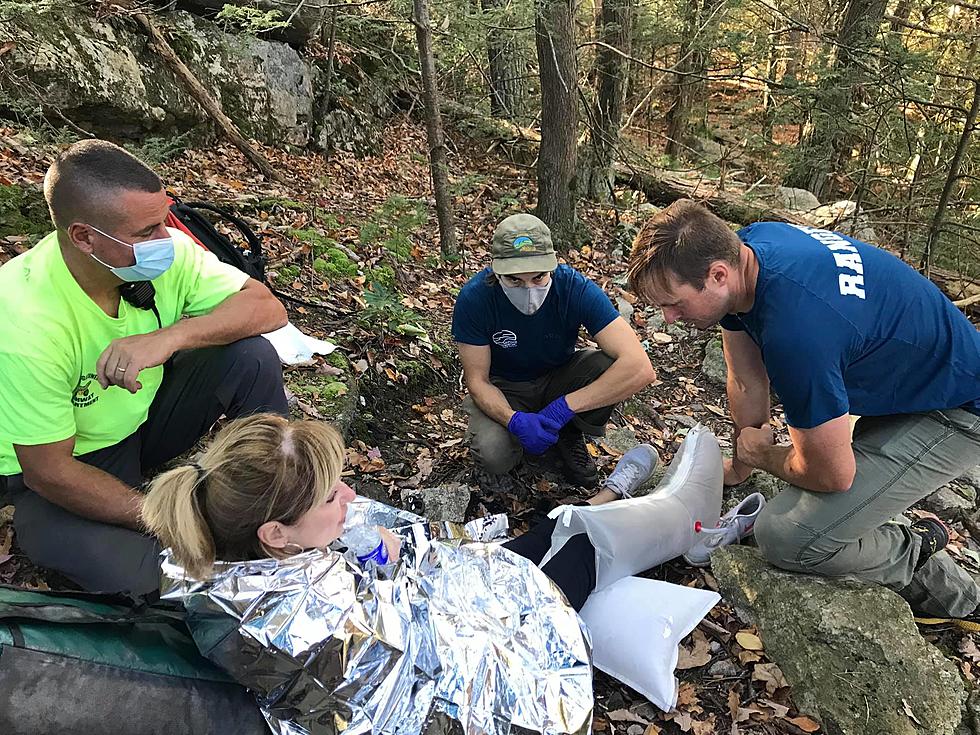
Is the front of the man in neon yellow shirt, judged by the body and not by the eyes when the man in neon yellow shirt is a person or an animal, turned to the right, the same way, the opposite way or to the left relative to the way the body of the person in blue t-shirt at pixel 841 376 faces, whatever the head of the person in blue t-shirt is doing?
the opposite way

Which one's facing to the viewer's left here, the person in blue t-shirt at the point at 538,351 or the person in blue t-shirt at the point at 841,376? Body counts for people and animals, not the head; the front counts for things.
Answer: the person in blue t-shirt at the point at 841,376

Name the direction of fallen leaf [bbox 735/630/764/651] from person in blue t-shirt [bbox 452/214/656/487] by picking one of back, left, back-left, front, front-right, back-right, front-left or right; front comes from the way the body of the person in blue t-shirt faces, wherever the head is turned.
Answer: front-left

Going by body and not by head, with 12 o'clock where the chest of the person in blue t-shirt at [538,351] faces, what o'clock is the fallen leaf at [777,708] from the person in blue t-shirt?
The fallen leaf is roughly at 11 o'clock from the person in blue t-shirt.

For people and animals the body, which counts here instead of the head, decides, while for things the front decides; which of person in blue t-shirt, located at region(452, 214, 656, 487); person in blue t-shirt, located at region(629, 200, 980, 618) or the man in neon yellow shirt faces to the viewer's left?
person in blue t-shirt, located at region(629, 200, 980, 618)

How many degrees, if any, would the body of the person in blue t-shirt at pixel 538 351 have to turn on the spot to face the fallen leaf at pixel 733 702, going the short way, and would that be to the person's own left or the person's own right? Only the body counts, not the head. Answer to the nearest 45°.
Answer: approximately 45° to the person's own left

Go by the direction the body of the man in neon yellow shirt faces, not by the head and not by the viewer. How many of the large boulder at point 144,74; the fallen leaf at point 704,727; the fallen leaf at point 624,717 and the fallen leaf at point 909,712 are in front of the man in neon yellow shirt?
3

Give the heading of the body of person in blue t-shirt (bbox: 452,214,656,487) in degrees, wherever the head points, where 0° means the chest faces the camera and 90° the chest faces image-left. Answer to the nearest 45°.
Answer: approximately 0°

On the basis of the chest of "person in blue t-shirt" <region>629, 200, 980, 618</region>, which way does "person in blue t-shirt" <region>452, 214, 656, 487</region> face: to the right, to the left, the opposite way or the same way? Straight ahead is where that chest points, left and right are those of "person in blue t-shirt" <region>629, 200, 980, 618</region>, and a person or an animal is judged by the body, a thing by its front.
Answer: to the left

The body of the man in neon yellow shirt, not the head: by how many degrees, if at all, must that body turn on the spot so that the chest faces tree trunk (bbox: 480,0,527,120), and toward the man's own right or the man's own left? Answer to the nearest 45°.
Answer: approximately 90° to the man's own left

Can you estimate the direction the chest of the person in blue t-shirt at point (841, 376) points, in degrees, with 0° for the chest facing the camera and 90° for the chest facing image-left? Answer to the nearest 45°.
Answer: approximately 90°
